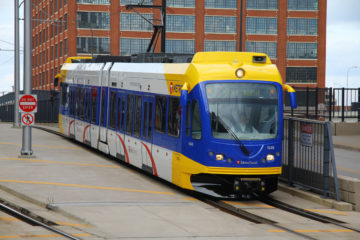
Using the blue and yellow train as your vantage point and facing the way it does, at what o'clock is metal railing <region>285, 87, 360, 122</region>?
The metal railing is roughly at 8 o'clock from the blue and yellow train.

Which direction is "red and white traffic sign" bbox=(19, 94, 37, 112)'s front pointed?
toward the camera

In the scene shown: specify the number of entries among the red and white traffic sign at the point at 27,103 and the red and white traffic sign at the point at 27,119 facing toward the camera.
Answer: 2

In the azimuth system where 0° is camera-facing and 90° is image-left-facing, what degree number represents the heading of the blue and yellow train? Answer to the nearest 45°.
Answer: approximately 315°

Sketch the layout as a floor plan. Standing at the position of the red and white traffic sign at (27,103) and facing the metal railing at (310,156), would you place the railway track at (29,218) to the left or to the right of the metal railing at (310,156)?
right

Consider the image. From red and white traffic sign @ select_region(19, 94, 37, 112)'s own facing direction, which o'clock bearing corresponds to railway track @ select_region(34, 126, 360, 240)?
The railway track is roughly at 11 o'clock from the red and white traffic sign.

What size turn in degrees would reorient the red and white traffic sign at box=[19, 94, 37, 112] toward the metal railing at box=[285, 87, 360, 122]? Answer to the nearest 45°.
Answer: approximately 135° to its left

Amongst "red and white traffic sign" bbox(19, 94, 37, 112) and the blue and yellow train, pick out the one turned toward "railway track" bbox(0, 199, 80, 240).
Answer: the red and white traffic sign

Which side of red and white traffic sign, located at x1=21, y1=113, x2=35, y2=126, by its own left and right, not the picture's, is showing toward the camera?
front

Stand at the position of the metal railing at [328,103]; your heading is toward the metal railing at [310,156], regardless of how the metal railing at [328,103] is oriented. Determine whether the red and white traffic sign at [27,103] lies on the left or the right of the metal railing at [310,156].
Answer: right

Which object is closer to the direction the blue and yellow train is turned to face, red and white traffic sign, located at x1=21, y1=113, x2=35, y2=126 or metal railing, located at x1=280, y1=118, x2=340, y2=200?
the metal railing

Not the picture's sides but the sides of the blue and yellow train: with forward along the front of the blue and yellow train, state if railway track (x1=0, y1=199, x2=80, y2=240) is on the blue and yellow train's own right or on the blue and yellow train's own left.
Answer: on the blue and yellow train's own right

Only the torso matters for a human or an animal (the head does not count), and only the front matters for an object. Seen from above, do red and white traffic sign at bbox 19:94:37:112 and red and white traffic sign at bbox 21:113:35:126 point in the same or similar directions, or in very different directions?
same or similar directions

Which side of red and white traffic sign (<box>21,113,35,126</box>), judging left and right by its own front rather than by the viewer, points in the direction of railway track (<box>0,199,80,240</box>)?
front
